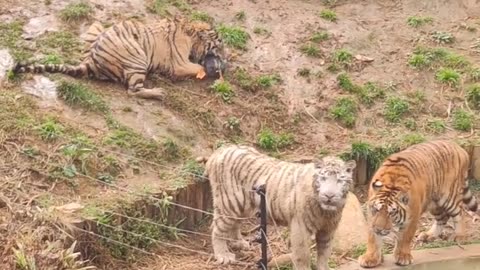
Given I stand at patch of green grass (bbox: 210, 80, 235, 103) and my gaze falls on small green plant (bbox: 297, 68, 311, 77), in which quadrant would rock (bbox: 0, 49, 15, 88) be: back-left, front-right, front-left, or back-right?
back-left

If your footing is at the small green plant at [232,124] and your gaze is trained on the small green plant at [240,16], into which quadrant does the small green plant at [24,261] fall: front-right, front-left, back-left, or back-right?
back-left

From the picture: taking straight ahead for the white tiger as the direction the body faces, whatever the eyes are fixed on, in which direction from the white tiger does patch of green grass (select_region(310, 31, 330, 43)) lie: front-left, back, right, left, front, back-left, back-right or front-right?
back-left

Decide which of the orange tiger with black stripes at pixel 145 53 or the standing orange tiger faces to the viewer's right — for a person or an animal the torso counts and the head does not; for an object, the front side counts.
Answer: the orange tiger with black stripes

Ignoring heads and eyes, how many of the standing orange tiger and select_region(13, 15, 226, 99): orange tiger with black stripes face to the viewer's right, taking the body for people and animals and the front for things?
1

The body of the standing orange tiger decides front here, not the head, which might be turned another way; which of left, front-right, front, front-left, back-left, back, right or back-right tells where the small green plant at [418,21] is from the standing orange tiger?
back-right

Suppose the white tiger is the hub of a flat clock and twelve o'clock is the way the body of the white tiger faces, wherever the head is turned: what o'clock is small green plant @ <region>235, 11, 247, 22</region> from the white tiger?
The small green plant is roughly at 7 o'clock from the white tiger.

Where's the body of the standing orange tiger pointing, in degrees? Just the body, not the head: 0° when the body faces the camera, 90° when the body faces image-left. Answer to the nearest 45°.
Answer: approximately 45°

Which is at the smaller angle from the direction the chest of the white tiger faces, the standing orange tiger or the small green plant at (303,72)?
the standing orange tiger

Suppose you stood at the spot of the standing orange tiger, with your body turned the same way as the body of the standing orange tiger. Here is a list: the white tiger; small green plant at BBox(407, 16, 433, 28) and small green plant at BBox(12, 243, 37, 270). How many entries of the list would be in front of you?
2

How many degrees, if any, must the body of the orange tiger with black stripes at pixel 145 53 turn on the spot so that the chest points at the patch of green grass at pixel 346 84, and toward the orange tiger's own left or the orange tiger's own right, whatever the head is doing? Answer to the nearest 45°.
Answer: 0° — it already faces it

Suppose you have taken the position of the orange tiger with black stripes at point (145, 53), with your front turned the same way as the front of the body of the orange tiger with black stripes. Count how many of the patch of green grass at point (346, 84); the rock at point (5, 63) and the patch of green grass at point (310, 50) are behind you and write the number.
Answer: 1

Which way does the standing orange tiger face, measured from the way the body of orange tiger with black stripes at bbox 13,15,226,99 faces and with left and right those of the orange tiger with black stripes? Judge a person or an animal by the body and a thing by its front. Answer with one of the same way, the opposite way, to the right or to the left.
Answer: the opposite way

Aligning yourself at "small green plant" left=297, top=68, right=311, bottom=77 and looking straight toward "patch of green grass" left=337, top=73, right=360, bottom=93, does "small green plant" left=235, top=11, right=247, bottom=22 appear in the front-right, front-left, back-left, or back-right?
back-left

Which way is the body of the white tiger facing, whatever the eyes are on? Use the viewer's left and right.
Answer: facing the viewer and to the right of the viewer

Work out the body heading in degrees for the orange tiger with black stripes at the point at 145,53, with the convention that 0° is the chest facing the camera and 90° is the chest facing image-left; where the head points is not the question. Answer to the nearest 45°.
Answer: approximately 270°
